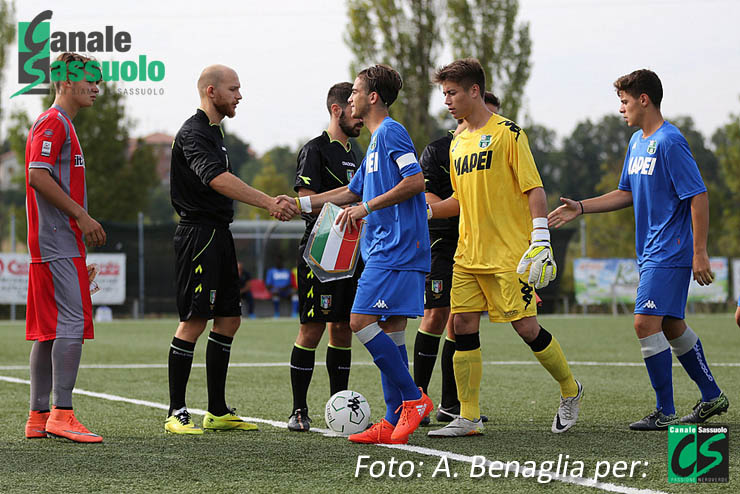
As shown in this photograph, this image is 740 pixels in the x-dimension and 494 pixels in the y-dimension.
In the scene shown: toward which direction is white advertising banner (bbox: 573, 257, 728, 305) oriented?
toward the camera

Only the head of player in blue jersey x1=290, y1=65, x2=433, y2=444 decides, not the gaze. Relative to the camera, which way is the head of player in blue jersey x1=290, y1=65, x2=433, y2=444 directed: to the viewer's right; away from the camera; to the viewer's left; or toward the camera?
to the viewer's left

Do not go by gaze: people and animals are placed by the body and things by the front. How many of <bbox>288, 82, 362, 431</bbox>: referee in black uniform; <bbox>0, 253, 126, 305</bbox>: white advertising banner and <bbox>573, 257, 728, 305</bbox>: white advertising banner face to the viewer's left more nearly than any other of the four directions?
0

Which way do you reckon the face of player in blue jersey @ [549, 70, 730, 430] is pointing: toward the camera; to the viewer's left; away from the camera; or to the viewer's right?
to the viewer's left

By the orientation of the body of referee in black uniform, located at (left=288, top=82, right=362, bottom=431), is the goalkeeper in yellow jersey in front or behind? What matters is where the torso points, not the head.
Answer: in front

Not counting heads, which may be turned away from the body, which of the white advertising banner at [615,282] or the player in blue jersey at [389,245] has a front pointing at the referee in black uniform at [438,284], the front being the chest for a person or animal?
the white advertising banner

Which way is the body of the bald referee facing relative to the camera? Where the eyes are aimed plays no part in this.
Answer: to the viewer's right

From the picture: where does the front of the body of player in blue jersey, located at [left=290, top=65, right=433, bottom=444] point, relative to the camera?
to the viewer's left

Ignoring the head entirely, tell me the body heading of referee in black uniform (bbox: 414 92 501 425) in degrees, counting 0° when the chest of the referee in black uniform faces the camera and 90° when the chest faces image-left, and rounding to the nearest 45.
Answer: approximately 315°

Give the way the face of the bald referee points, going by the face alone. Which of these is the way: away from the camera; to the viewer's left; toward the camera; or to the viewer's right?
to the viewer's right

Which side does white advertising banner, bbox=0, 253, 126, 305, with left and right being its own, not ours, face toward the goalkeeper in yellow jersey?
front

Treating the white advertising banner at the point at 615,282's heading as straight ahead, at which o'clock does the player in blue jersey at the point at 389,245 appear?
The player in blue jersey is roughly at 12 o'clock from the white advertising banner.

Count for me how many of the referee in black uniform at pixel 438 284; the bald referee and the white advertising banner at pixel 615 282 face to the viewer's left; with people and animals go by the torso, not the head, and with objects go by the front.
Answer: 0

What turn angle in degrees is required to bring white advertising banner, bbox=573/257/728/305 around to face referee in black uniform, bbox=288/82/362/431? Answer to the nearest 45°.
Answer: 0° — it already faces them

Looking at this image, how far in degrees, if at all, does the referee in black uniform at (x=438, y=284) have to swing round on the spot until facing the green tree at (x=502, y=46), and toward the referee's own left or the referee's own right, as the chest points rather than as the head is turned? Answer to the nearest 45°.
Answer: approximately 135° to the referee's own left

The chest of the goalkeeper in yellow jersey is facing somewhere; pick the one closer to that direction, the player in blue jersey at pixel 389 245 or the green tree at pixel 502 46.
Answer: the player in blue jersey
